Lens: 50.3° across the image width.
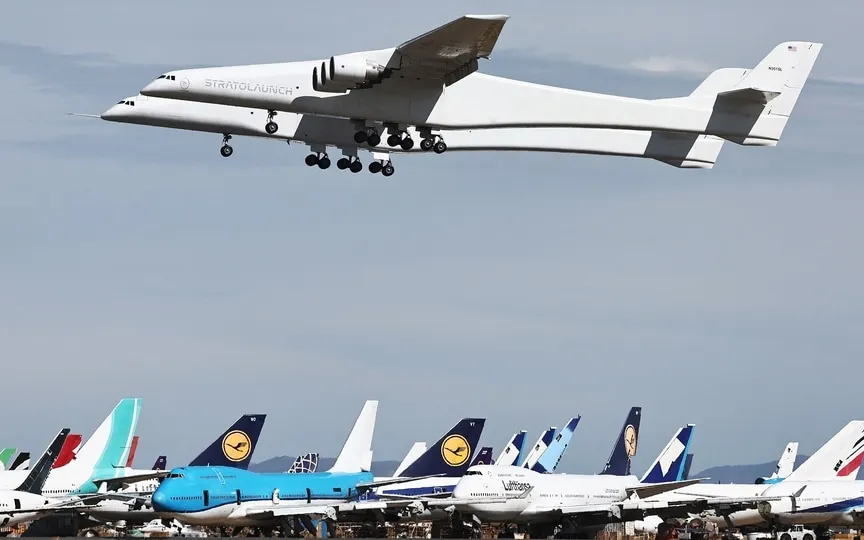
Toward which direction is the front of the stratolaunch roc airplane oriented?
to the viewer's left
